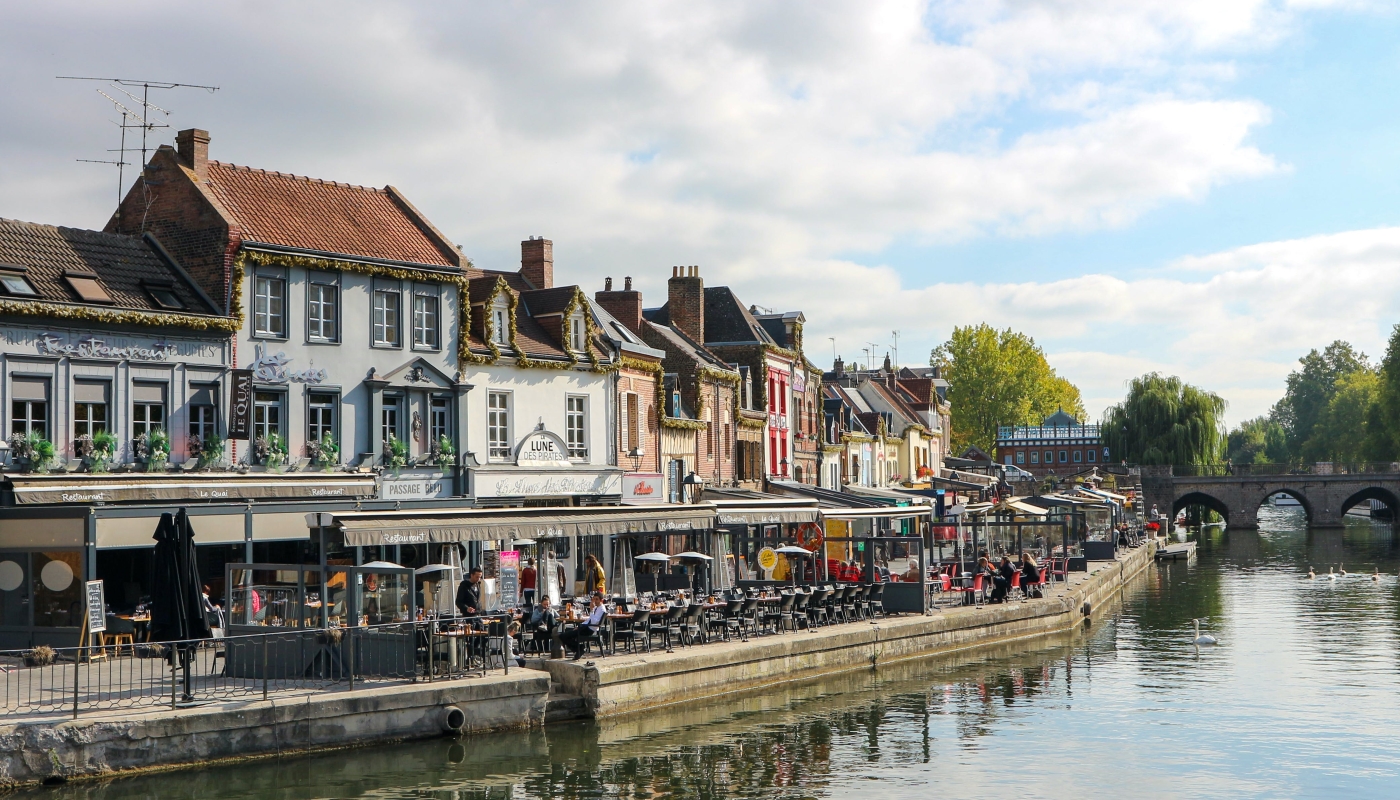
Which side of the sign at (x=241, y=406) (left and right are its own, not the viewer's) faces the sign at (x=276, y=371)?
back

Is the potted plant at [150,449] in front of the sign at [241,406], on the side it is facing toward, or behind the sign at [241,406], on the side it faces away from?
in front

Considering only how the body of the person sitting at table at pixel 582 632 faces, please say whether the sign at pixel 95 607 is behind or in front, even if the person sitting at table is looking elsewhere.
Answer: in front

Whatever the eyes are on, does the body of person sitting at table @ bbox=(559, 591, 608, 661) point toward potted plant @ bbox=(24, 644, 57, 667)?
yes

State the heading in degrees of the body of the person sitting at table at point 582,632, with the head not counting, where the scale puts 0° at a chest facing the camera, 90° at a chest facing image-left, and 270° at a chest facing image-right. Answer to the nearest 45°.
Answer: approximately 90°

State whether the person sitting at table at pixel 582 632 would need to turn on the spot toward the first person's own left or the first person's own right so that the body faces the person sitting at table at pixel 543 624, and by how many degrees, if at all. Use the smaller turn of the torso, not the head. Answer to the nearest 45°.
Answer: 0° — they already face them

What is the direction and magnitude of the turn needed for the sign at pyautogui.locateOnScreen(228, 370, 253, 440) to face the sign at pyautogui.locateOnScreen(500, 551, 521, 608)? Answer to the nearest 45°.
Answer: approximately 90° to its left

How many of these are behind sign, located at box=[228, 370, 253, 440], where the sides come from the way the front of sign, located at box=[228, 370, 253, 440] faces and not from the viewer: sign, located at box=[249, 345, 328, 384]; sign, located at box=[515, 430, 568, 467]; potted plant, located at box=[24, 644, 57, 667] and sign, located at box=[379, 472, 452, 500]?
3

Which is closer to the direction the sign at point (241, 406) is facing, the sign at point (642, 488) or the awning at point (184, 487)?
the awning

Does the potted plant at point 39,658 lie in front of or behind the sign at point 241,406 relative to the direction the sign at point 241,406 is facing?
in front

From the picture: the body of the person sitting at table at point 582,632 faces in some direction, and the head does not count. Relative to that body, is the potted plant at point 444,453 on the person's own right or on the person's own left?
on the person's own right

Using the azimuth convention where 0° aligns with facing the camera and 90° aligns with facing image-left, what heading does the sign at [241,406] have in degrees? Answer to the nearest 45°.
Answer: approximately 45°

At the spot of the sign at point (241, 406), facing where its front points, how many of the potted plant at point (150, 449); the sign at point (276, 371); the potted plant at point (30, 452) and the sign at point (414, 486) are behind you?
2
